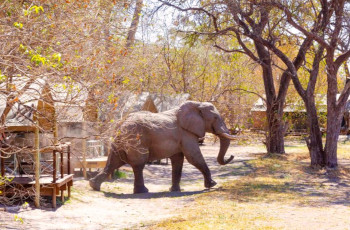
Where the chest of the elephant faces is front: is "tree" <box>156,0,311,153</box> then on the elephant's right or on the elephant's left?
on the elephant's left

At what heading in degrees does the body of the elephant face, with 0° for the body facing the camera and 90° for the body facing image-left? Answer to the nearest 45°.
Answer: approximately 270°

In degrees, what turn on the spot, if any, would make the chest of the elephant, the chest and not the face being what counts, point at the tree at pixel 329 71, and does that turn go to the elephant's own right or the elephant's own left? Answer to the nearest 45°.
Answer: approximately 45° to the elephant's own left
